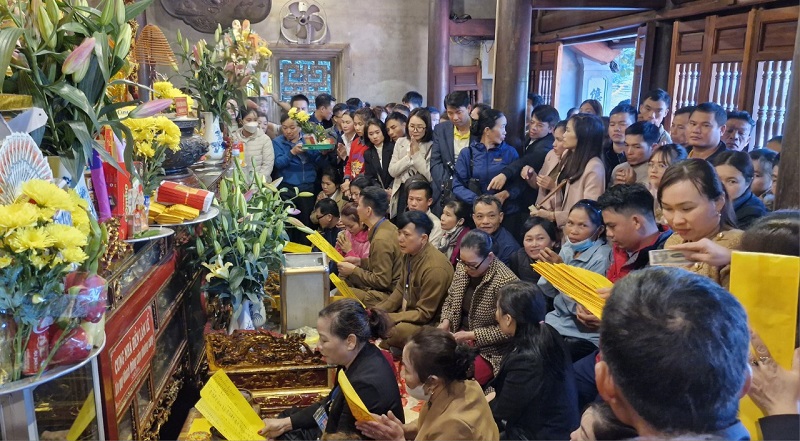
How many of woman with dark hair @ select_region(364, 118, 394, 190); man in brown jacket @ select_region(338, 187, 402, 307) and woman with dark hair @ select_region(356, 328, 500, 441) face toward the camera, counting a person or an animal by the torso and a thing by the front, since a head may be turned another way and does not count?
1

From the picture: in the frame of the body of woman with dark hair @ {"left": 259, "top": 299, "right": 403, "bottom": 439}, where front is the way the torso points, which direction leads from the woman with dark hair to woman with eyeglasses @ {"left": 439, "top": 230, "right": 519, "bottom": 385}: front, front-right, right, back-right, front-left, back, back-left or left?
back-right

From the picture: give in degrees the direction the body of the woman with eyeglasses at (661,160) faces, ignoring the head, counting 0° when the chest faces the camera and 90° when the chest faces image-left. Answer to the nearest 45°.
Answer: approximately 45°

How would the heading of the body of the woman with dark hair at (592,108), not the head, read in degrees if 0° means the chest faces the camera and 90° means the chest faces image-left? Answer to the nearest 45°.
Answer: approximately 45°

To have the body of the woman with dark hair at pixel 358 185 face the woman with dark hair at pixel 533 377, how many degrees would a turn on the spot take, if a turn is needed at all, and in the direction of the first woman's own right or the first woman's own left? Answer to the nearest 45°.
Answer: approximately 45° to the first woman's own left

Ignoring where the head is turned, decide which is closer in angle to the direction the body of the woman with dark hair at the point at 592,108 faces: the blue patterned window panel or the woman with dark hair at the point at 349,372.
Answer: the woman with dark hair

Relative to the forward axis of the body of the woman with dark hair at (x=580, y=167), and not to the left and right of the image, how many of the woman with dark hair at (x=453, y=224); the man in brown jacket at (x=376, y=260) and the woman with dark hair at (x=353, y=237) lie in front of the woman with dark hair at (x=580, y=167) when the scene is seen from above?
3

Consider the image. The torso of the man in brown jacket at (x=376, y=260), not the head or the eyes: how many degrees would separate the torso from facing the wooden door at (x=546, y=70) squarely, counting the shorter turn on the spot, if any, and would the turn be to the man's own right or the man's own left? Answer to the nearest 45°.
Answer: approximately 135° to the man's own right

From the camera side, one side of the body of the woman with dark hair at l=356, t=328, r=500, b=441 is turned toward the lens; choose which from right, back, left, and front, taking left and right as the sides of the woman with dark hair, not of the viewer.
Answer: left

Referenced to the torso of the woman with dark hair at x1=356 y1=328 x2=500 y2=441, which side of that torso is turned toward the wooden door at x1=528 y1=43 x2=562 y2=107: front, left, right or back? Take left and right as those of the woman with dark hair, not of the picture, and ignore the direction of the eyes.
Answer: right

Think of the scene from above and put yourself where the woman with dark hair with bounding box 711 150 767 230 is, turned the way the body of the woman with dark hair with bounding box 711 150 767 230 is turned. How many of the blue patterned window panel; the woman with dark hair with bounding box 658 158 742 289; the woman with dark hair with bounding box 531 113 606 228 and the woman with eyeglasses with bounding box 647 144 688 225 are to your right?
3

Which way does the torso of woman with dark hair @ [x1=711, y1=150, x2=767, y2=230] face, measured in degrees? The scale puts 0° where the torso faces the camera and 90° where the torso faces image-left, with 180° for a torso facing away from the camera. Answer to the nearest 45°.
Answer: approximately 45°

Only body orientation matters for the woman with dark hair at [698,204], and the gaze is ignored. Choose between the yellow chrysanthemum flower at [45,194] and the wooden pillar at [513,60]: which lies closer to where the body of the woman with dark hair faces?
the yellow chrysanthemum flower

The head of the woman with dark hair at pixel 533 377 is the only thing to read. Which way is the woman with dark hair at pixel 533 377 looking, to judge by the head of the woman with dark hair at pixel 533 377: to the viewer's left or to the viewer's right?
to the viewer's left
